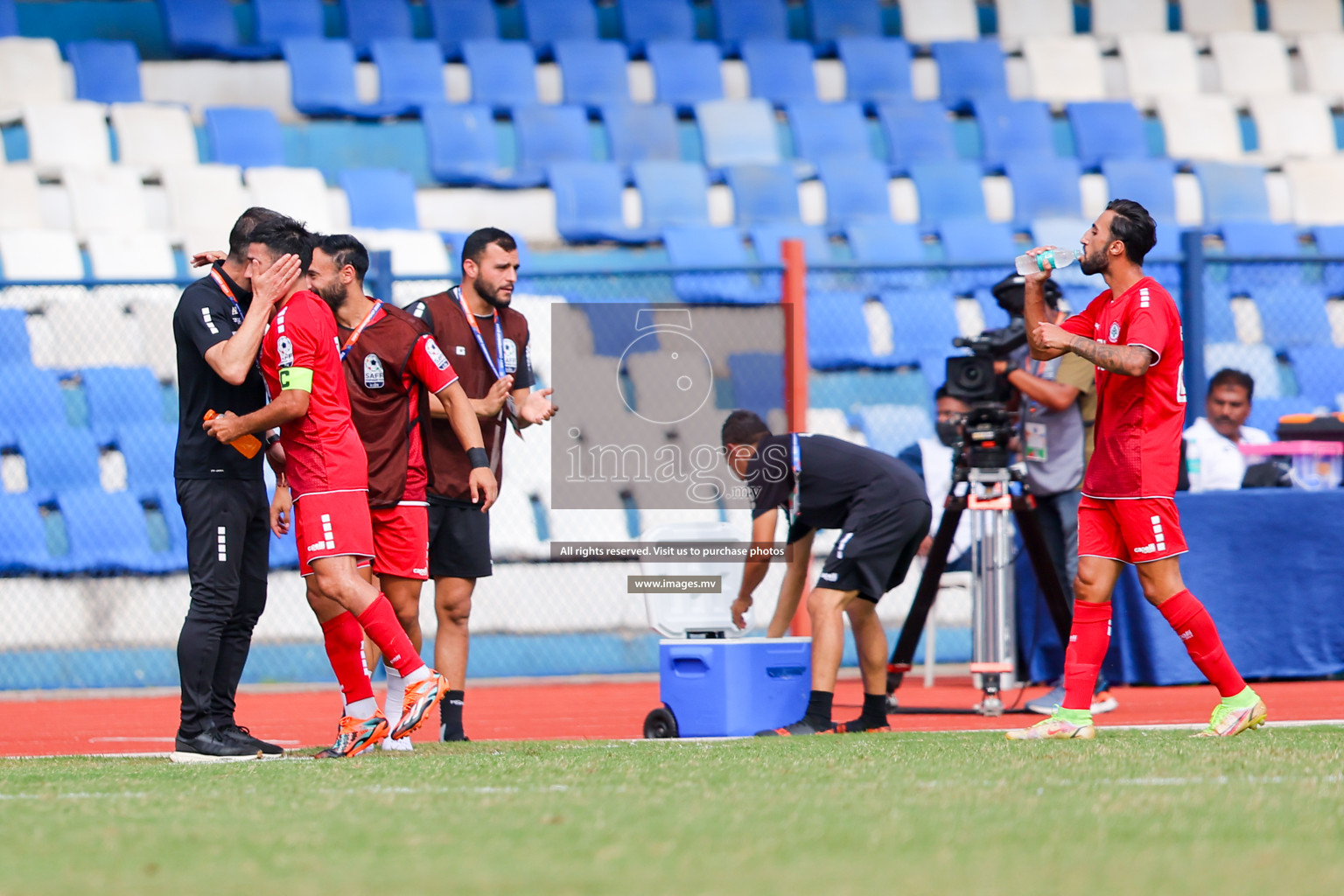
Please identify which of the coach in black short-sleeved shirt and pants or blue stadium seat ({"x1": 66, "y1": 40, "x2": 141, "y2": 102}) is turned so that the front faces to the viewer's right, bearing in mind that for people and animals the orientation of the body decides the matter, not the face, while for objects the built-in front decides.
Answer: the coach in black short-sleeved shirt and pants

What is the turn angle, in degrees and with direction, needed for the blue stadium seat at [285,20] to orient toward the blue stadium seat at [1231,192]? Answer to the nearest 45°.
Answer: approximately 90° to its left

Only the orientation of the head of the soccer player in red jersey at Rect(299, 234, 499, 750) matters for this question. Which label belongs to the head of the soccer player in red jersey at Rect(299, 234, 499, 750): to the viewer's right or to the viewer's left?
to the viewer's left

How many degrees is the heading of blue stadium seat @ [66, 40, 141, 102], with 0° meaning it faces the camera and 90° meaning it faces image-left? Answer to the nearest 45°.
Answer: approximately 0°

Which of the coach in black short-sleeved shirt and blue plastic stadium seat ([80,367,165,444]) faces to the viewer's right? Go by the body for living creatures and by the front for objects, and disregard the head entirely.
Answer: the coach in black short-sleeved shirt and pants

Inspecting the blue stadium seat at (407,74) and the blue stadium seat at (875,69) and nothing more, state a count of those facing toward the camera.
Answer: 2

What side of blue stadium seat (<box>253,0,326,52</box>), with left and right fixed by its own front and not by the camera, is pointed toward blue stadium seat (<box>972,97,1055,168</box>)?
left

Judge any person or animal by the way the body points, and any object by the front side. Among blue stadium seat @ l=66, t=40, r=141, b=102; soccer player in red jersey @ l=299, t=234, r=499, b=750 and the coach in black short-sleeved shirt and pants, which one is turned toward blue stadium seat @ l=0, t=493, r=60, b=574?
blue stadium seat @ l=66, t=40, r=141, b=102

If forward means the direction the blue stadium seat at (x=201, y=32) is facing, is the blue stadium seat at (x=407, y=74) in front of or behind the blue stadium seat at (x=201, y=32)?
in front

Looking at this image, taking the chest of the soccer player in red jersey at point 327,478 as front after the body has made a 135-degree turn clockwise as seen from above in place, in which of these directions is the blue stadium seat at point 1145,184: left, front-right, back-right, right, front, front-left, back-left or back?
front

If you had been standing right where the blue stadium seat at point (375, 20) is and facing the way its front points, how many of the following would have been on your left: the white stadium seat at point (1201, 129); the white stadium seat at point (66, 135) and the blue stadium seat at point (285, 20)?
1

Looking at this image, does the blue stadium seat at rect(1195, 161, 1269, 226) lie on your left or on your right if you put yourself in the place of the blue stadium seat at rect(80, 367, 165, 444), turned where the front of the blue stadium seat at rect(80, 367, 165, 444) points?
on your left

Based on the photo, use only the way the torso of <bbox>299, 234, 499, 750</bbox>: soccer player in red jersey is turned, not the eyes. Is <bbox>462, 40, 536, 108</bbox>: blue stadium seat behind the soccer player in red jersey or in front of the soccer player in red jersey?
behind

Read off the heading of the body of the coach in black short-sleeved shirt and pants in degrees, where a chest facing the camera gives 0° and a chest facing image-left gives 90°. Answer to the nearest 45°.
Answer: approximately 270°
